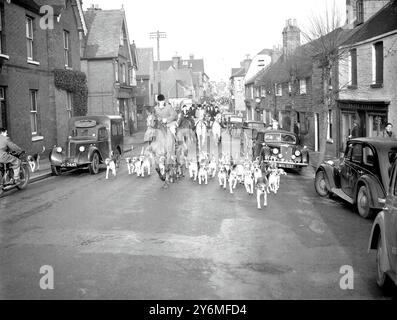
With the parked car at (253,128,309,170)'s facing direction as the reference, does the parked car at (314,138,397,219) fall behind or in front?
in front

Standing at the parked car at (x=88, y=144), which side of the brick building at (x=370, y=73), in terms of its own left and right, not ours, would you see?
front

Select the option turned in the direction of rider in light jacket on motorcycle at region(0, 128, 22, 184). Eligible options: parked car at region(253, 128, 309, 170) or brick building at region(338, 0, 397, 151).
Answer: the brick building

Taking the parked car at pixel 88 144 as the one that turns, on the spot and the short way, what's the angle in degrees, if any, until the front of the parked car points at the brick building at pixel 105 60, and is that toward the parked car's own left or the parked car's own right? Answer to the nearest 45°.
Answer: approximately 135° to the parked car's own right

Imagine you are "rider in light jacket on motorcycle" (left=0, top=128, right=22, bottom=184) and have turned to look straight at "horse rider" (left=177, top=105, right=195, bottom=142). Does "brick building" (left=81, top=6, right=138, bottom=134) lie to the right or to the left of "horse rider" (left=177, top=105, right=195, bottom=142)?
left

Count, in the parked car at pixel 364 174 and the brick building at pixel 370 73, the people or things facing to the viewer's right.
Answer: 0

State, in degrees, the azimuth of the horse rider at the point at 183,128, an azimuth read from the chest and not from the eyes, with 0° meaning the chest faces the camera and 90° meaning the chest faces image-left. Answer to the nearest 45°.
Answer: approximately 0°

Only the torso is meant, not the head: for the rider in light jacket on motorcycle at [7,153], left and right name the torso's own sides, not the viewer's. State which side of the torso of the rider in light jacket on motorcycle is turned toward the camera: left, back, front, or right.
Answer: right

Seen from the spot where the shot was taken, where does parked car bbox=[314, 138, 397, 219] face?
facing away from the viewer and to the left of the viewer

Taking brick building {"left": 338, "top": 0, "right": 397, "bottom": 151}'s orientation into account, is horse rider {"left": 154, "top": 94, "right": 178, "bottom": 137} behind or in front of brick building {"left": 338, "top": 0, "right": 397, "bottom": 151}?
in front

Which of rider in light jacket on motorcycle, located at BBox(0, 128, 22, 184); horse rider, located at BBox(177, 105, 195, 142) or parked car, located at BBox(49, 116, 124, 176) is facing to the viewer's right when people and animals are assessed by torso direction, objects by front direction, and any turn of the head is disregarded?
the rider in light jacket on motorcycle

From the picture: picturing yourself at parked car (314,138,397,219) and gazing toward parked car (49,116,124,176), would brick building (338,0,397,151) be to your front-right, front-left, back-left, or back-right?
front-right

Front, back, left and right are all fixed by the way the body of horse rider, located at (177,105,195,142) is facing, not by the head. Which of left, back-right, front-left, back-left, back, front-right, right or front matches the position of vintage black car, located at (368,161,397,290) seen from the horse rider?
front

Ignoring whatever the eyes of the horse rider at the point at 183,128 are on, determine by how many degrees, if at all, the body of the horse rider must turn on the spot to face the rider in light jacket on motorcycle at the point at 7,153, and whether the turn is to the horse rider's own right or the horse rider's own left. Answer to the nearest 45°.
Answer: approximately 45° to the horse rider's own right
